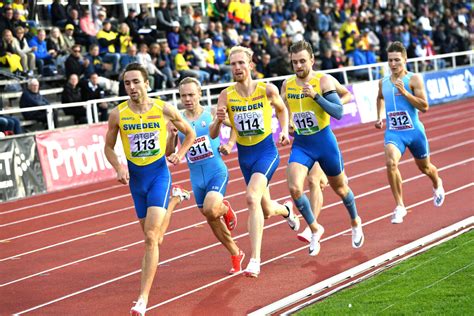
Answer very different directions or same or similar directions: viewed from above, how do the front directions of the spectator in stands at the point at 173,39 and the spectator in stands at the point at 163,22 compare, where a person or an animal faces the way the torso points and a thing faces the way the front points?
same or similar directions

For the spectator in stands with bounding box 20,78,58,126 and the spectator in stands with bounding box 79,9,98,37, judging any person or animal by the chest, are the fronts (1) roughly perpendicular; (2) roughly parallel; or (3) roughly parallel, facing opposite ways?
roughly parallel

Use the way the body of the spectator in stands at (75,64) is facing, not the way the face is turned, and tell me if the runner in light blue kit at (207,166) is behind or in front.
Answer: in front

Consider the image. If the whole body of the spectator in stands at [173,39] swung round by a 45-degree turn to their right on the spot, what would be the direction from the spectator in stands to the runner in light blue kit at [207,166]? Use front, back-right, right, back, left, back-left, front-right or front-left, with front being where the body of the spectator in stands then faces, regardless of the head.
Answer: front

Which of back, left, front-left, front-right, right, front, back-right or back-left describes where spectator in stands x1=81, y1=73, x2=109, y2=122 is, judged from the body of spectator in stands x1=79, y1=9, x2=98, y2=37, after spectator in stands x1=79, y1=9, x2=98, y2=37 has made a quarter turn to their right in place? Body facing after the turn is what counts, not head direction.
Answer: front-left

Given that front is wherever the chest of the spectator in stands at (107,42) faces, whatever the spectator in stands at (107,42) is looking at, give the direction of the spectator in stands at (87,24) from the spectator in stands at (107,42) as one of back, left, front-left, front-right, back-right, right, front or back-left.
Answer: back

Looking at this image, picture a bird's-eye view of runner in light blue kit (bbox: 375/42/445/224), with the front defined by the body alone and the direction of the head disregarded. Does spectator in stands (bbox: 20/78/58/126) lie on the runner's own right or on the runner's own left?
on the runner's own right

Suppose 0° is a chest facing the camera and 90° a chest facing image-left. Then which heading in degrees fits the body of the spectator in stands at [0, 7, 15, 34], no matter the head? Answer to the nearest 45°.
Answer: approximately 315°

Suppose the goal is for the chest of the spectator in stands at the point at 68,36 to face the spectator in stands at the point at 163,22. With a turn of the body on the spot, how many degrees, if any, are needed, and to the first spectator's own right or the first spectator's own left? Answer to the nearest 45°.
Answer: approximately 90° to the first spectator's own left

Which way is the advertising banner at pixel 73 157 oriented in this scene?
toward the camera

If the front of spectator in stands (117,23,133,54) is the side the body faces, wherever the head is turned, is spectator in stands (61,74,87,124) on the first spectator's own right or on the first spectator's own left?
on the first spectator's own right
